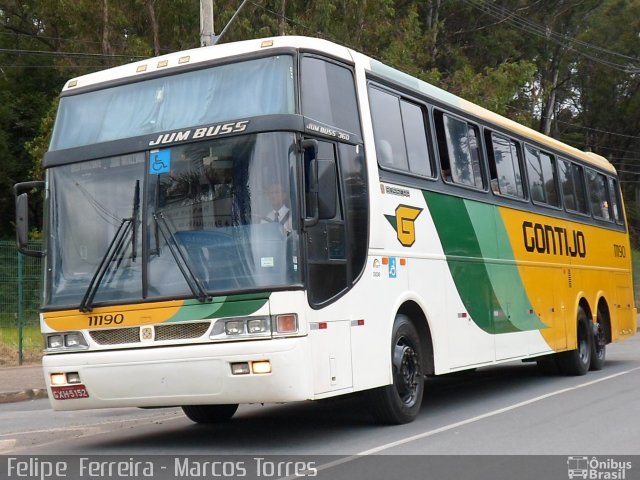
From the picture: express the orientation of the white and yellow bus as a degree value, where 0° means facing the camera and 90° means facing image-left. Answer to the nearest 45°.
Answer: approximately 45°

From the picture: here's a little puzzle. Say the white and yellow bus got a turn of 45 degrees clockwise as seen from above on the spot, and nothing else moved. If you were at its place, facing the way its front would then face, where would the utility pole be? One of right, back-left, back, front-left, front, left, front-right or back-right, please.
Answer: right
